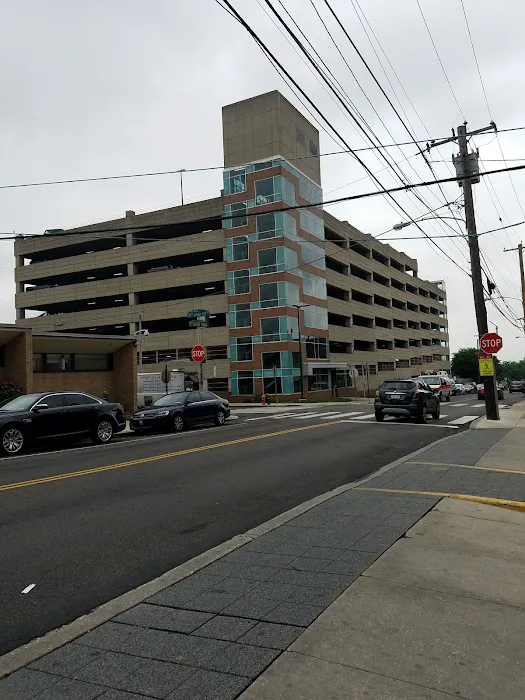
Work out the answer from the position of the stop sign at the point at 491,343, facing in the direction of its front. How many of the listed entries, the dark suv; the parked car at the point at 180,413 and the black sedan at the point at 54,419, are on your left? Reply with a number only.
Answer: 0

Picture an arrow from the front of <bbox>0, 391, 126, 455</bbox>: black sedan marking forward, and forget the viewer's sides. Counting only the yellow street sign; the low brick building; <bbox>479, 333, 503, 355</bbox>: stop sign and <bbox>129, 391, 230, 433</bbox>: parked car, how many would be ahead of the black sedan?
0

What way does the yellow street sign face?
toward the camera

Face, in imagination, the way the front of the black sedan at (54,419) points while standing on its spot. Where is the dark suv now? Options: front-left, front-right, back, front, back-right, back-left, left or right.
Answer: back-left

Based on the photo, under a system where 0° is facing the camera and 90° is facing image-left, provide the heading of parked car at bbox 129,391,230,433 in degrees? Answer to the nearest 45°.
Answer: approximately 45°

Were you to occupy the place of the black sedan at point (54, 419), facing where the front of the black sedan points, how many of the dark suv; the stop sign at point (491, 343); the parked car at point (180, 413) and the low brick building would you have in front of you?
0

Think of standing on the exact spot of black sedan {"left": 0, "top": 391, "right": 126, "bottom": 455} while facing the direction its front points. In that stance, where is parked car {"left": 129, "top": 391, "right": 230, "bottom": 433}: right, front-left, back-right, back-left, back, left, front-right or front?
back

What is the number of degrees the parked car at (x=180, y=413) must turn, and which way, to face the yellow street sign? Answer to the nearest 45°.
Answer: approximately 135° to its left

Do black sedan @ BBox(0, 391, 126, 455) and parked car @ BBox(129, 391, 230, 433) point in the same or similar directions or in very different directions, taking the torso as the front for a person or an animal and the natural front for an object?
same or similar directions

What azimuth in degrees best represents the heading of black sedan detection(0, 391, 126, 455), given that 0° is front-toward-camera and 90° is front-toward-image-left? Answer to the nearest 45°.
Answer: approximately 45°

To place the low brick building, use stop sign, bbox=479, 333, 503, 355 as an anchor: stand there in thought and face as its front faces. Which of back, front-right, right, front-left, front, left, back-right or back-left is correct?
right

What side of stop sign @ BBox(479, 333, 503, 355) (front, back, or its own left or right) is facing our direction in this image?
front

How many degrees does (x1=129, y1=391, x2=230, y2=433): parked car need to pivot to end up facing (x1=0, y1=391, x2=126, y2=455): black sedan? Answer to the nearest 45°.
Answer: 0° — it already faces it

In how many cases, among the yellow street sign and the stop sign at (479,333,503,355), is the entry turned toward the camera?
2

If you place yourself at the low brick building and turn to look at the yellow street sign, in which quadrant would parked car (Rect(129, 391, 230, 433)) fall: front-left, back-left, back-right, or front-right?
front-right
